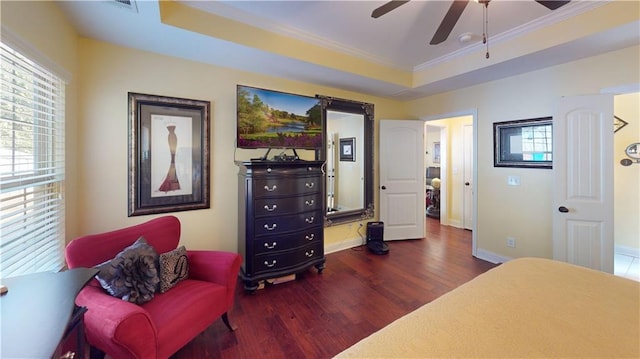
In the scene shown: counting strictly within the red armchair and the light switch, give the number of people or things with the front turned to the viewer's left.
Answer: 0

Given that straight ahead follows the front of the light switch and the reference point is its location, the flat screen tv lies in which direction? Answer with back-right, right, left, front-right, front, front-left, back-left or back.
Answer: front-right

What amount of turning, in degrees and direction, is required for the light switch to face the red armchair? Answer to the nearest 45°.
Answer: approximately 45° to its right

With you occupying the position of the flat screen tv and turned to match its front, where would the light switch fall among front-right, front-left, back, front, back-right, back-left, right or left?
front-left

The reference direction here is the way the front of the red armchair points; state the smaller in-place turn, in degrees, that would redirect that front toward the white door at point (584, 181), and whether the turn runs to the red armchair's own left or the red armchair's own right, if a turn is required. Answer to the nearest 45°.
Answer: approximately 45° to the red armchair's own left

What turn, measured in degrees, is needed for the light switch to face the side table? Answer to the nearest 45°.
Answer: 0° — it already faces it

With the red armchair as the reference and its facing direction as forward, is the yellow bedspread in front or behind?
in front

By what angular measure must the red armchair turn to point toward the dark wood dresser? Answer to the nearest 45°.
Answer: approximately 90° to its left

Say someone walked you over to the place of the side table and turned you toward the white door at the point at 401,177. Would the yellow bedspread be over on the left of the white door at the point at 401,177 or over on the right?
right
